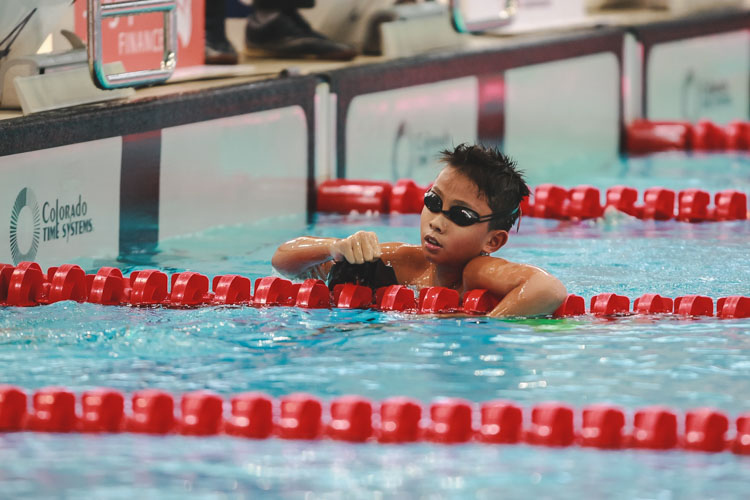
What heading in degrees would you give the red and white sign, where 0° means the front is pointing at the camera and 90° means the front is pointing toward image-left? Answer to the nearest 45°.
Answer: approximately 0°

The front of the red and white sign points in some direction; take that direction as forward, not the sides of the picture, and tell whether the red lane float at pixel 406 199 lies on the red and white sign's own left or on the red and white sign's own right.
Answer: on the red and white sign's own left

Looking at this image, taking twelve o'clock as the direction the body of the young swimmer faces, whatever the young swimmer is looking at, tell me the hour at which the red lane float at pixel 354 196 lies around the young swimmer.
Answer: The red lane float is roughly at 4 o'clock from the young swimmer.

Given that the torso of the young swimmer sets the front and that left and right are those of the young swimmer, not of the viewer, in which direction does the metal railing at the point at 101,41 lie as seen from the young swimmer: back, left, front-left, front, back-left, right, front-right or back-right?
right

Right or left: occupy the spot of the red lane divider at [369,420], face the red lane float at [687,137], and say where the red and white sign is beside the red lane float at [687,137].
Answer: left

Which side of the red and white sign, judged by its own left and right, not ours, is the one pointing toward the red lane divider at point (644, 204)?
left

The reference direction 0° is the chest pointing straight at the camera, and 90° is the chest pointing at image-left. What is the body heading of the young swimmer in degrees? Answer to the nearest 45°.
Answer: approximately 45°

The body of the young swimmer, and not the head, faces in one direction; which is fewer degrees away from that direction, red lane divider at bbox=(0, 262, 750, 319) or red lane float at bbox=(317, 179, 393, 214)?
the red lane divider

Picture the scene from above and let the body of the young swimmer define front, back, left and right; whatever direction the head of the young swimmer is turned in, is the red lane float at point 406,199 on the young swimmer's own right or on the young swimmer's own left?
on the young swimmer's own right

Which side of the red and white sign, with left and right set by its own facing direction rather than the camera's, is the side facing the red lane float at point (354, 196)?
left

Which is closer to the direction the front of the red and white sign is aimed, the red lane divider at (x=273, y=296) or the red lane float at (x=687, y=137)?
the red lane divider
